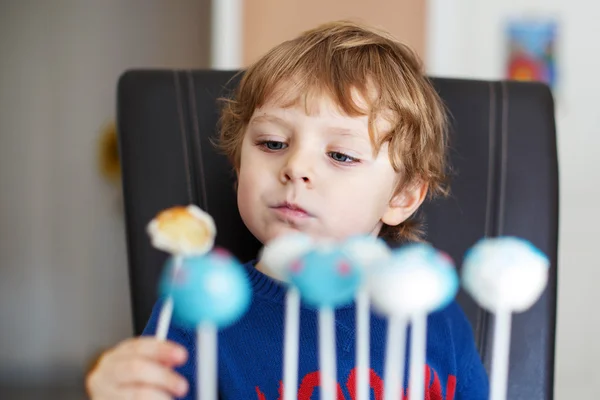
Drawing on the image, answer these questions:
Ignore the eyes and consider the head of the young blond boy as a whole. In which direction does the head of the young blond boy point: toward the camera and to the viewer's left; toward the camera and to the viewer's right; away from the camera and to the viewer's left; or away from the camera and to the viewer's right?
toward the camera and to the viewer's left

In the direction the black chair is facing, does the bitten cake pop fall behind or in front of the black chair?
in front

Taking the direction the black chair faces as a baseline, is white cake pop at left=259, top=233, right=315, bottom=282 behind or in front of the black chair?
in front

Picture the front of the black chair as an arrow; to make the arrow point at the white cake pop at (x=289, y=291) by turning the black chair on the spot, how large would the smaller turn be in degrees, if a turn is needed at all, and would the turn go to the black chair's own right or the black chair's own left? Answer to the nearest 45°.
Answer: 0° — it already faces it

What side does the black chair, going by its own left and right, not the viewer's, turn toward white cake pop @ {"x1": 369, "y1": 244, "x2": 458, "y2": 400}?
front

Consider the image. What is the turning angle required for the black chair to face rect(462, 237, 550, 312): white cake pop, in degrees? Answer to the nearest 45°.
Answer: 0° — it already faces it

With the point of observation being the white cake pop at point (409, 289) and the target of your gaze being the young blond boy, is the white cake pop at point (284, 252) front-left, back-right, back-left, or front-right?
front-left

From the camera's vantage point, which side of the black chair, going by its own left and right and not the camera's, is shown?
front

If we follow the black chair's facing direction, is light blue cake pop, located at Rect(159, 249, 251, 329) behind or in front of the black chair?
in front
